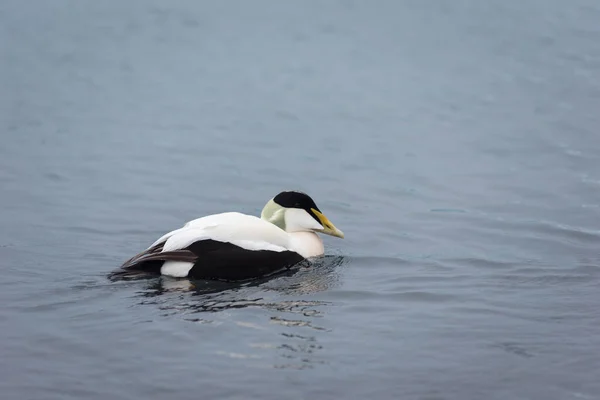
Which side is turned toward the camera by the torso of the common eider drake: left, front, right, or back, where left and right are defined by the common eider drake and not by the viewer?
right
